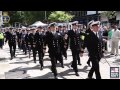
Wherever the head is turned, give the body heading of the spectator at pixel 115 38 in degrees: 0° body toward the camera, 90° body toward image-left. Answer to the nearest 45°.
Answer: approximately 45°

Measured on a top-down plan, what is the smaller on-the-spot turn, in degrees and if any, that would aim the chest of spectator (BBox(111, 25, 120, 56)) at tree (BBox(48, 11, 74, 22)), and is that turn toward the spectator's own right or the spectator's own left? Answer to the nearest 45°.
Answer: approximately 90° to the spectator's own right
